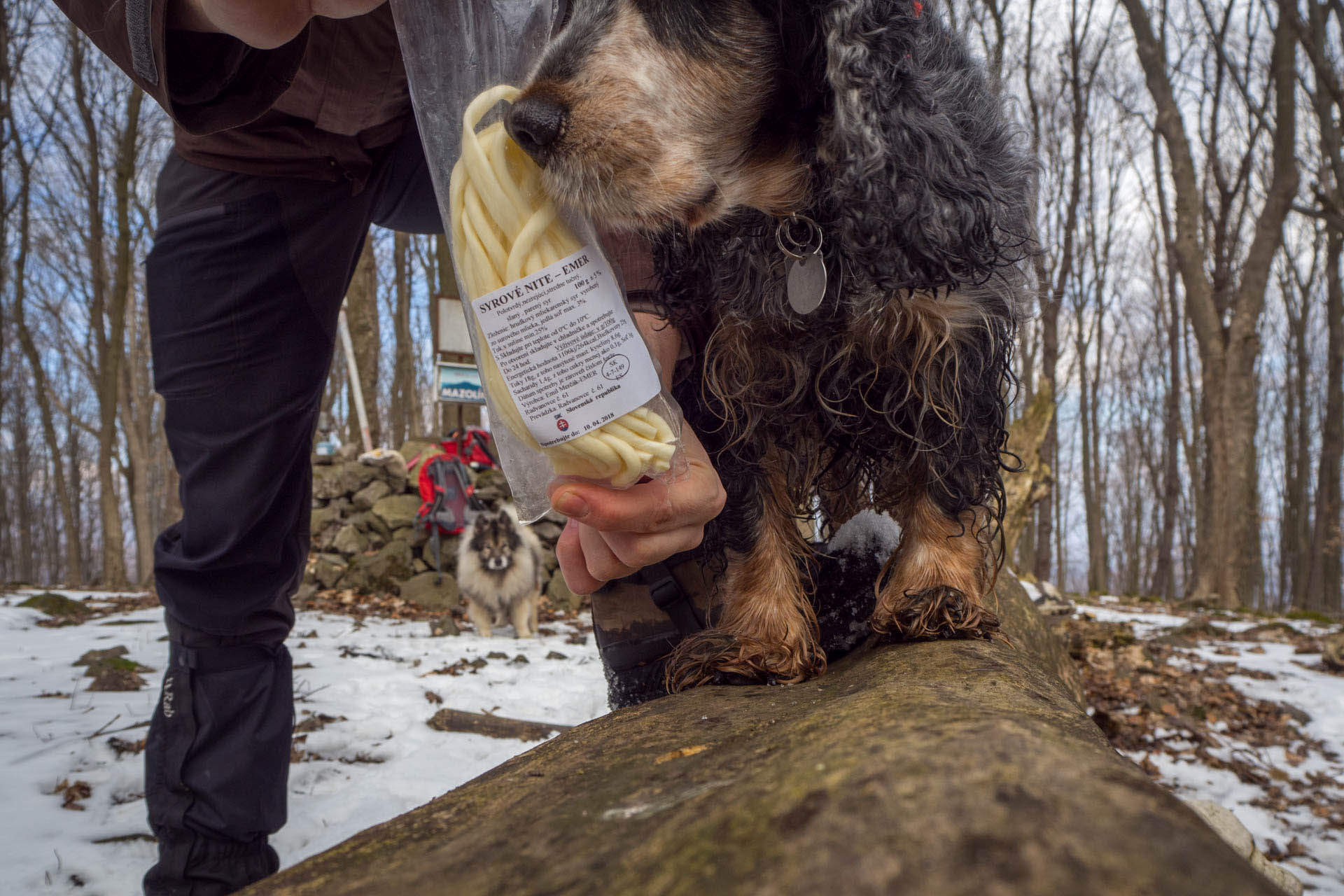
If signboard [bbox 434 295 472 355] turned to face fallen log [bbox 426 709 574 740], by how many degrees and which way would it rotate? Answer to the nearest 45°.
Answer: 0° — it already faces it

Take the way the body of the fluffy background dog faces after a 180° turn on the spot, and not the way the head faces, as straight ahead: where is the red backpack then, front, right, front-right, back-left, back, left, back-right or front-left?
front

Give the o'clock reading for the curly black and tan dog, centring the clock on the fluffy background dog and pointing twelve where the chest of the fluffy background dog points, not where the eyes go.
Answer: The curly black and tan dog is roughly at 12 o'clock from the fluffy background dog.

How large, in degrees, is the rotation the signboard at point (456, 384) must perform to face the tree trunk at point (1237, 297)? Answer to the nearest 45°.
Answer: approximately 90° to its left

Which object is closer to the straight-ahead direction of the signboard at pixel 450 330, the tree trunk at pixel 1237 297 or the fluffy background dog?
the fluffy background dog

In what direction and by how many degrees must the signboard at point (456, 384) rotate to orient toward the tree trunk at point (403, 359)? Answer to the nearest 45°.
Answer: approximately 180°

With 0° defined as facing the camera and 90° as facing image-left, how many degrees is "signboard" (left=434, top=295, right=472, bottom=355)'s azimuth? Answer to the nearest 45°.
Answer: approximately 0°

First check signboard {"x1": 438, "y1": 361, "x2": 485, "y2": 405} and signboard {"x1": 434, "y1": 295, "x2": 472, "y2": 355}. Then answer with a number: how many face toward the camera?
2

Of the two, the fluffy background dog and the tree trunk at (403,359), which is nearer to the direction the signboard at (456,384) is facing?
the fluffy background dog

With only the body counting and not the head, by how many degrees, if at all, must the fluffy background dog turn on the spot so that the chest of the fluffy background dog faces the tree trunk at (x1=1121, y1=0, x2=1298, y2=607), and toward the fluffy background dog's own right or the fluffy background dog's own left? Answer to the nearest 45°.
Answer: approximately 90° to the fluffy background dog's own left
